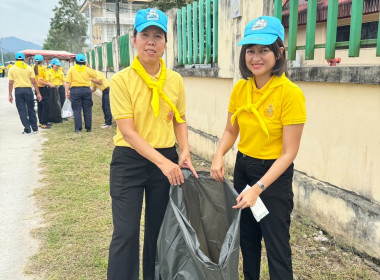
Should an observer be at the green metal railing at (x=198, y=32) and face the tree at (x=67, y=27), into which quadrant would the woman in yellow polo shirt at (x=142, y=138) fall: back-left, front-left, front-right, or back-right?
back-left

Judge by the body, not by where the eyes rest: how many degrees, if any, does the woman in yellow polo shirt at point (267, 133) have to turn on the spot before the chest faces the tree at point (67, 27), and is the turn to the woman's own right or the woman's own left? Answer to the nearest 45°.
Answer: approximately 90° to the woman's own right

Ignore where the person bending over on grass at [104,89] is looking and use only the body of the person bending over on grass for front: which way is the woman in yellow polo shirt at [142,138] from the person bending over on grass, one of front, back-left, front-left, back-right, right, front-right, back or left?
left

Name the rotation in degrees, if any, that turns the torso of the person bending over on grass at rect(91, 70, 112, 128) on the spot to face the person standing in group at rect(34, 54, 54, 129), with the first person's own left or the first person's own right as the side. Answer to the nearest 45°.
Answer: approximately 45° to the first person's own right

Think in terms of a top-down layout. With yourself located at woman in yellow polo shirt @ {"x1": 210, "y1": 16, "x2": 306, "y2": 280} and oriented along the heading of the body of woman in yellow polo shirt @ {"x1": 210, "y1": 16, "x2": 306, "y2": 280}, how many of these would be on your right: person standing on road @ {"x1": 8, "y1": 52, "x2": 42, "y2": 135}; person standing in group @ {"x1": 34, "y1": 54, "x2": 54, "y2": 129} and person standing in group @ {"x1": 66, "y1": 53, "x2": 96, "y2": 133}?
3

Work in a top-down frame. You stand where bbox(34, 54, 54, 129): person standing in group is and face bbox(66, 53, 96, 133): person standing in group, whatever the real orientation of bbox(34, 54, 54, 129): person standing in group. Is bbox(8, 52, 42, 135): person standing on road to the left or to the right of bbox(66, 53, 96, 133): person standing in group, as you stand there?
right

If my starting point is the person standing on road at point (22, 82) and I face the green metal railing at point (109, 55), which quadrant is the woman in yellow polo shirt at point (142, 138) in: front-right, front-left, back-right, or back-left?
back-right
